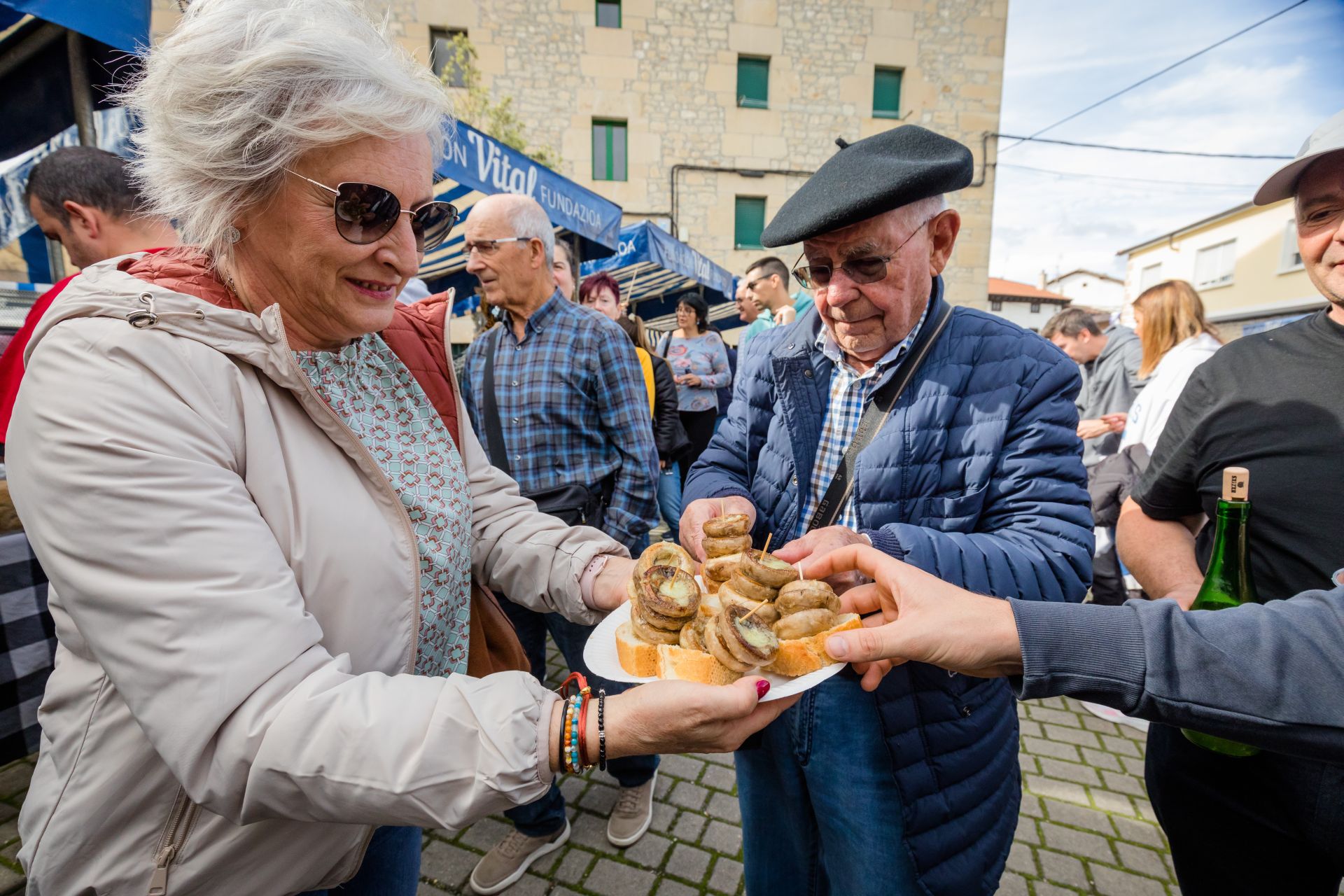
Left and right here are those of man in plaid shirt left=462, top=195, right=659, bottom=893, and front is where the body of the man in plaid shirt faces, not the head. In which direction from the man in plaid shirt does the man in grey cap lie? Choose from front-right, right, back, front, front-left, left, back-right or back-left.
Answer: left

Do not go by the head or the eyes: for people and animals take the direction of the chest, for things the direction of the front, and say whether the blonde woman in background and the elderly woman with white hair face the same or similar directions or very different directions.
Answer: very different directions

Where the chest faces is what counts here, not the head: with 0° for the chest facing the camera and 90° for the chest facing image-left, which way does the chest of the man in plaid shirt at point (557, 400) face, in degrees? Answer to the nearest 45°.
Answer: approximately 45°

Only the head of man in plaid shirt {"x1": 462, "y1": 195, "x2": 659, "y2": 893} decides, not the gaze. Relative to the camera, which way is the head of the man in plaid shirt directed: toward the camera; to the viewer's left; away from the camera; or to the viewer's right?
to the viewer's left

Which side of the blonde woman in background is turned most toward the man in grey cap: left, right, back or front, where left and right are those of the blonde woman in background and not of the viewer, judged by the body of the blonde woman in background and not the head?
left

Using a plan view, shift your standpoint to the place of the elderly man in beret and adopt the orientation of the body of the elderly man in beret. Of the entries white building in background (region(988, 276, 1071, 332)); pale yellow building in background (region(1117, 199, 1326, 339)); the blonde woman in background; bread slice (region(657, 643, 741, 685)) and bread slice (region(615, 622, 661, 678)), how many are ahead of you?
2

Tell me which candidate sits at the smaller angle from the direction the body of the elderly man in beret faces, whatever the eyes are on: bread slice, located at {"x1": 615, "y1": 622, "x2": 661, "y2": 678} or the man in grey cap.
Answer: the bread slice

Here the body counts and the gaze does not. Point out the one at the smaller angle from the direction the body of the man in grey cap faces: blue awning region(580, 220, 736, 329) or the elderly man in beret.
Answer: the elderly man in beret

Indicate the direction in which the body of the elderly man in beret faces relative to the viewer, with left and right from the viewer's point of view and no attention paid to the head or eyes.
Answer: facing the viewer and to the left of the viewer

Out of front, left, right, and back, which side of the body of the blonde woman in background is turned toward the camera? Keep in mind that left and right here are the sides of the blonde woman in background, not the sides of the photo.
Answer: left
